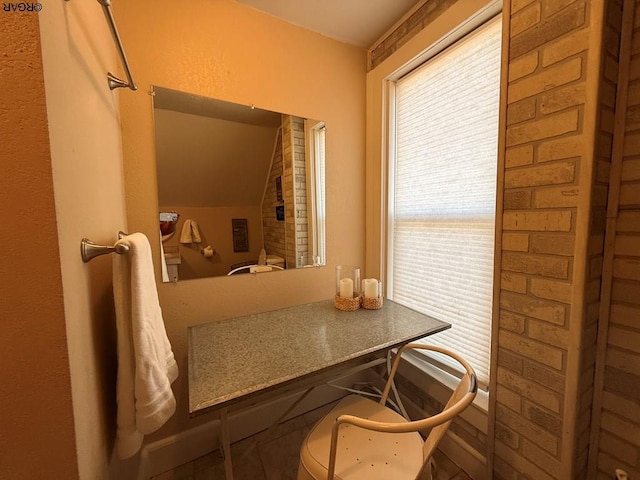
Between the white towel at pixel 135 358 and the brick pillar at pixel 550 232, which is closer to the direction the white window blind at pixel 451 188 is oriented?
the white towel

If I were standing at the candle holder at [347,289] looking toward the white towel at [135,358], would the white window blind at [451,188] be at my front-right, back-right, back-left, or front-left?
back-left

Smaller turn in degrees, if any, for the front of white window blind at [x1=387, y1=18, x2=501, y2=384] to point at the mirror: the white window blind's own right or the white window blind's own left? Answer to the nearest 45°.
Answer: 0° — it already faces it

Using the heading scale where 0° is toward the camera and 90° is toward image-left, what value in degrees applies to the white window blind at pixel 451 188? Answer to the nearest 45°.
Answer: approximately 45°

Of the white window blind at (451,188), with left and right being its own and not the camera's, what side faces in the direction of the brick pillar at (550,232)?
left

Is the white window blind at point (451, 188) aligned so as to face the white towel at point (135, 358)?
yes

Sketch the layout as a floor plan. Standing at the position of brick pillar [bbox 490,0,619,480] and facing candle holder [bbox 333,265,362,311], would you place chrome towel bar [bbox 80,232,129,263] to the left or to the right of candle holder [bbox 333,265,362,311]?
left

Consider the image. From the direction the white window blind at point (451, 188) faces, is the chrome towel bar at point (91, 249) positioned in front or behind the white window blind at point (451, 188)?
in front
